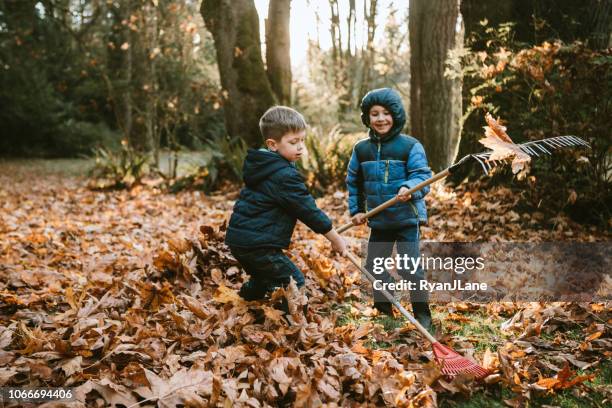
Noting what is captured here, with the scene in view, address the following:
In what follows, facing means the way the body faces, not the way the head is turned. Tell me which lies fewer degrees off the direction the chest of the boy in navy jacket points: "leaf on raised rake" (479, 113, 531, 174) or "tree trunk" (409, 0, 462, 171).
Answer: the leaf on raised rake

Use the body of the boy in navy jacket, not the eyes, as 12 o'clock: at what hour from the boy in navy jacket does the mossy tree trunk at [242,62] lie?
The mossy tree trunk is roughly at 9 o'clock from the boy in navy jacket.

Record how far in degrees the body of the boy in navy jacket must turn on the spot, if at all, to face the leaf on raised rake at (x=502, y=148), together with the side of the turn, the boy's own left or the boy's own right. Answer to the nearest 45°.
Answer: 0° — they already face it

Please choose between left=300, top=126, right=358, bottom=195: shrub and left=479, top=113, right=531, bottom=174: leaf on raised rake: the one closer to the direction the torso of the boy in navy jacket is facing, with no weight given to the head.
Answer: the leaf on raised rake

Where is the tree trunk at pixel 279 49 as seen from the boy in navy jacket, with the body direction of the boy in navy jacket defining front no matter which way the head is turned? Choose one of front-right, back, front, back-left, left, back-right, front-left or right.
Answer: left

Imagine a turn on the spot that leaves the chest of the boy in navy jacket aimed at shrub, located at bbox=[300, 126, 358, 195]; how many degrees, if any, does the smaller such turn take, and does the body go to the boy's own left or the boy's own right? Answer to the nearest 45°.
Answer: approximately 90° to the boy's own left

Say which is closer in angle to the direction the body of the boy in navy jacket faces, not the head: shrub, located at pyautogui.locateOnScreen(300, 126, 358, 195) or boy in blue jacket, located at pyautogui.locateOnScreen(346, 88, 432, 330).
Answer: the boy in blue jacket

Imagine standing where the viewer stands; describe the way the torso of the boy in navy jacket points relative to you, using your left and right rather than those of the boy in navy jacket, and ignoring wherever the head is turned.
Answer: facing to the right of the viewer

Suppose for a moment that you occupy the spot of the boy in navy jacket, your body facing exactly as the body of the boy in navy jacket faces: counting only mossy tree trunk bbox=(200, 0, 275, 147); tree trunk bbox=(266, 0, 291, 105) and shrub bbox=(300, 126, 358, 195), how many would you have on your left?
3

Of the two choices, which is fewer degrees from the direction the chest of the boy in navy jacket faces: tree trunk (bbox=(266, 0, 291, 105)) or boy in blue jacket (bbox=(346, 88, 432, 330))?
the boy in blue jacket
